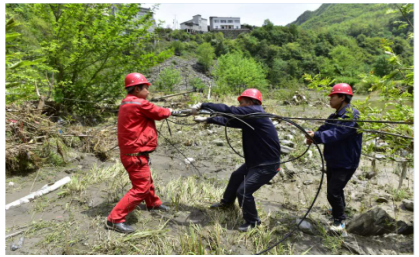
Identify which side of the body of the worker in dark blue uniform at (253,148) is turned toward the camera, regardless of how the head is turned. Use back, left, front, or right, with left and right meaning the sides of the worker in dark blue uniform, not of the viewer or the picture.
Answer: left

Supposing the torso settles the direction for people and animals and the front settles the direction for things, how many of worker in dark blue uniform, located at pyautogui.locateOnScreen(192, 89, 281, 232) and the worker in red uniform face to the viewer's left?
1

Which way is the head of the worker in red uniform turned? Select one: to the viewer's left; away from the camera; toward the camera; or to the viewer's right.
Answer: to the viewer's right

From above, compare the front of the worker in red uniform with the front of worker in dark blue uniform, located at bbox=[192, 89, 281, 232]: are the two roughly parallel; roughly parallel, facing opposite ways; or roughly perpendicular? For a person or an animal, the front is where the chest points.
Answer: roughly parallel, facing opposite ways

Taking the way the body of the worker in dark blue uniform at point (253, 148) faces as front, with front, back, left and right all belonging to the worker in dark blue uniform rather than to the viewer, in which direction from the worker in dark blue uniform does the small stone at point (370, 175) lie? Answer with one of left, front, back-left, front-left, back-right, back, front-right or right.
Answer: back-right

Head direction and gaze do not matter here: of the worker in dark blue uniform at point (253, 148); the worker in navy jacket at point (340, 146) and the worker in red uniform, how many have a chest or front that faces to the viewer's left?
2

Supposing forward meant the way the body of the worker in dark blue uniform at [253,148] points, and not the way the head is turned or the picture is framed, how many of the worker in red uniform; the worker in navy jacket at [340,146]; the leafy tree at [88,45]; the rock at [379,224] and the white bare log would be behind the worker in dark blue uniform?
2

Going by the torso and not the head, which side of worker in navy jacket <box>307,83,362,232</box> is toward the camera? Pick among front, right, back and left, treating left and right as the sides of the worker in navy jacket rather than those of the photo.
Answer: left

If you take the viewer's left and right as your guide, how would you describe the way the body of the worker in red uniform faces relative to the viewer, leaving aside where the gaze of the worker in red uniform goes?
facing to the right of the viewer

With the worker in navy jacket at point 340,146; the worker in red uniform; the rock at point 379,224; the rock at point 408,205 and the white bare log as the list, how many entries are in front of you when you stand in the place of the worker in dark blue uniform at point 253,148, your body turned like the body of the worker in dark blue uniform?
2

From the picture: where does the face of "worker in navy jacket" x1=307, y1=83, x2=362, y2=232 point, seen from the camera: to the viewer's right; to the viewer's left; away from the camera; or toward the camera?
to the viewer's left

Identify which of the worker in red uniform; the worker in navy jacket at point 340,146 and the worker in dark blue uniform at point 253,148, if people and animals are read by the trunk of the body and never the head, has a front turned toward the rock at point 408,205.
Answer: the worker in red uniform
